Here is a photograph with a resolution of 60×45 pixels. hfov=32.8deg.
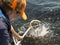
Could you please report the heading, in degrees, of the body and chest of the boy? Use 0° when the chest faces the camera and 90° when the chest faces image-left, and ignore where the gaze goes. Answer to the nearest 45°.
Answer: approximately 270°
